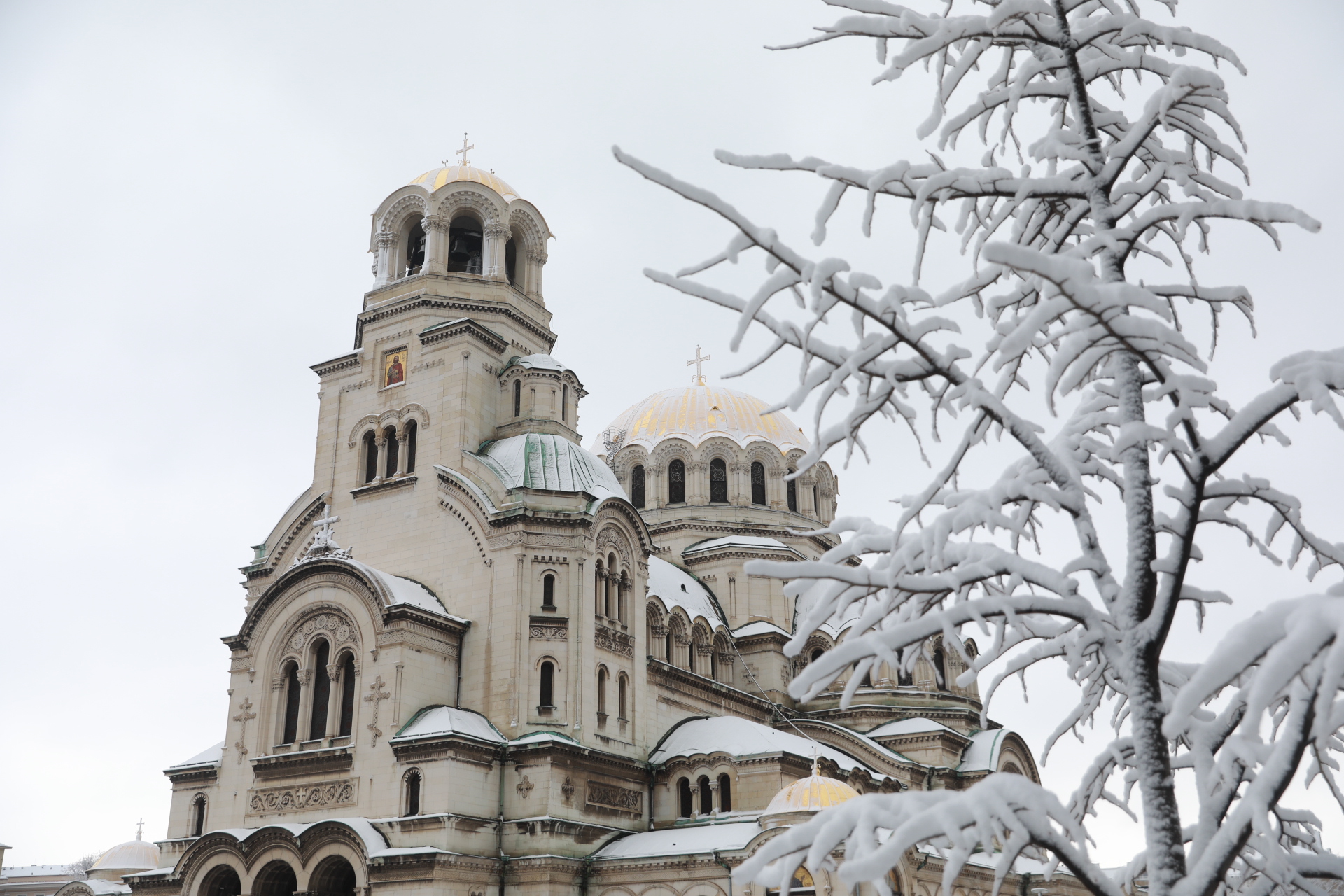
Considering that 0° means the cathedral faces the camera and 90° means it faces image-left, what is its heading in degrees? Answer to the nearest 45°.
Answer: approximately 45°
